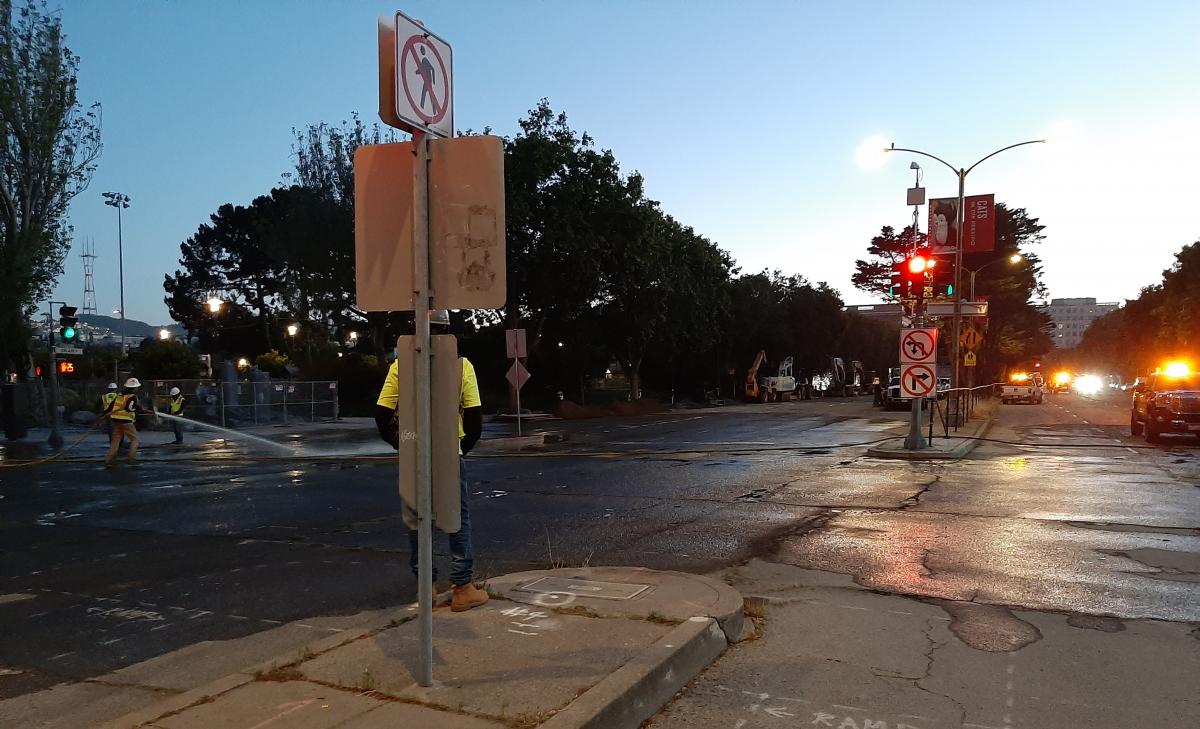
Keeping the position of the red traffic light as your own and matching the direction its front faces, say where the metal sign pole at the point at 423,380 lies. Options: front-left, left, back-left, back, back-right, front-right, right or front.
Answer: front

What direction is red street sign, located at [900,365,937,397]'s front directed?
toward the camera

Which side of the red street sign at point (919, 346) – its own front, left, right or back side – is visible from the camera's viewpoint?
front

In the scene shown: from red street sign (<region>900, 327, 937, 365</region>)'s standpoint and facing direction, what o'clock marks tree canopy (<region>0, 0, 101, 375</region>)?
The tree canopy is roughly at 3 o'clock from the red street sign.

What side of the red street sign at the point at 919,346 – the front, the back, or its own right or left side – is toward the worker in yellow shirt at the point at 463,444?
front

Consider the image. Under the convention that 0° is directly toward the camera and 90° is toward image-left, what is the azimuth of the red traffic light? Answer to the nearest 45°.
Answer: approximately 0°

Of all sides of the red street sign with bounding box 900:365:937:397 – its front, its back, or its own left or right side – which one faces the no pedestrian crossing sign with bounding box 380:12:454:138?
front

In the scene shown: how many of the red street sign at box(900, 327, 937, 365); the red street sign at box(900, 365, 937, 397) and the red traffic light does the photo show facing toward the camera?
3

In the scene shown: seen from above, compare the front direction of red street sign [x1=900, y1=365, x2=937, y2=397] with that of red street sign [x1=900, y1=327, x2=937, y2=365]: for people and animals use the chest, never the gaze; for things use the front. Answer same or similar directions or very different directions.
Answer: same or similar directions

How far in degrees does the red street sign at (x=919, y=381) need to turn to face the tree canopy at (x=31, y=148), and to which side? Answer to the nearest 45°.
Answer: approximately 90° to its right

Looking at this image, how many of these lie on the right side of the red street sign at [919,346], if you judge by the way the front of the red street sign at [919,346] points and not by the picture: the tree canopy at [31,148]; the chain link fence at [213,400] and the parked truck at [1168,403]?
2
